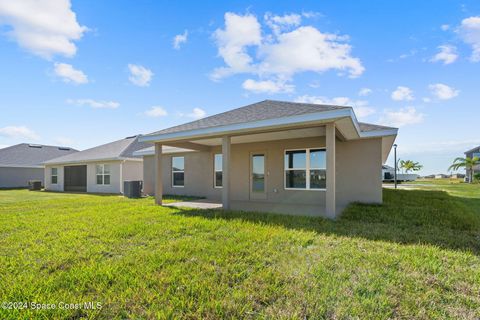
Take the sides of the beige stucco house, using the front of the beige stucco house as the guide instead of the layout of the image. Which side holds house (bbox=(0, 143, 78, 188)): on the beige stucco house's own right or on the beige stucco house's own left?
on the beige stucco house's own left

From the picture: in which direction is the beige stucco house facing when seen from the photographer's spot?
facing away from the viewer and to the right of the viewer

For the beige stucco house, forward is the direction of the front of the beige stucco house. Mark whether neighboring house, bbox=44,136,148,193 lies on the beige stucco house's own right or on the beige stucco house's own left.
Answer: on the beige stucco house's own left
